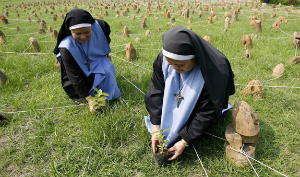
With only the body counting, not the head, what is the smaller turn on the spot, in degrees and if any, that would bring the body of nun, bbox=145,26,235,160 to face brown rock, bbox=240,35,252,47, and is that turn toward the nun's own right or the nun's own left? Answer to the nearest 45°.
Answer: approximately 135° to the nun's own right

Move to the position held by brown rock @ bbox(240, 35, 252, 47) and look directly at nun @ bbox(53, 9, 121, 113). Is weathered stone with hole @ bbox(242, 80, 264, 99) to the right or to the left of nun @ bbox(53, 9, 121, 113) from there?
left

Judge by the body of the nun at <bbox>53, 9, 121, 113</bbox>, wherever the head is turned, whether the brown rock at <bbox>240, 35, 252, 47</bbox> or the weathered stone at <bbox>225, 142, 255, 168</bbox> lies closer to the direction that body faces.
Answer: the weathered stone

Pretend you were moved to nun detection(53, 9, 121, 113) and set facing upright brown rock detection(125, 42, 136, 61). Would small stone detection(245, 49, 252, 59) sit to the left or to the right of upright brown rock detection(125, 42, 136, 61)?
right

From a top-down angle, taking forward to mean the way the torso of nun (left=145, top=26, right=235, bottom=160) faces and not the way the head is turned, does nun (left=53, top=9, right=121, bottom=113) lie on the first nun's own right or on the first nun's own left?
on the first nun's own right

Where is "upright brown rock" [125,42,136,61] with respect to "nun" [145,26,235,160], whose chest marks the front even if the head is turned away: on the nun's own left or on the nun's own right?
on the nun's own right

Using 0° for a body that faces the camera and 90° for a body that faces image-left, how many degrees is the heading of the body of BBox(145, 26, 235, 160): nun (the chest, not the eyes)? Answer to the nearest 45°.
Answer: approximately 45°

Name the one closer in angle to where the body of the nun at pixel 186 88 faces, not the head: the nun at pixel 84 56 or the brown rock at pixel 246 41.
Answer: the nun

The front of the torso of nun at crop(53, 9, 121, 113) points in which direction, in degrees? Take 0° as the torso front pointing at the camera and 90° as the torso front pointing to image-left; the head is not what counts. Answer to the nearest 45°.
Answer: approximately 315°
